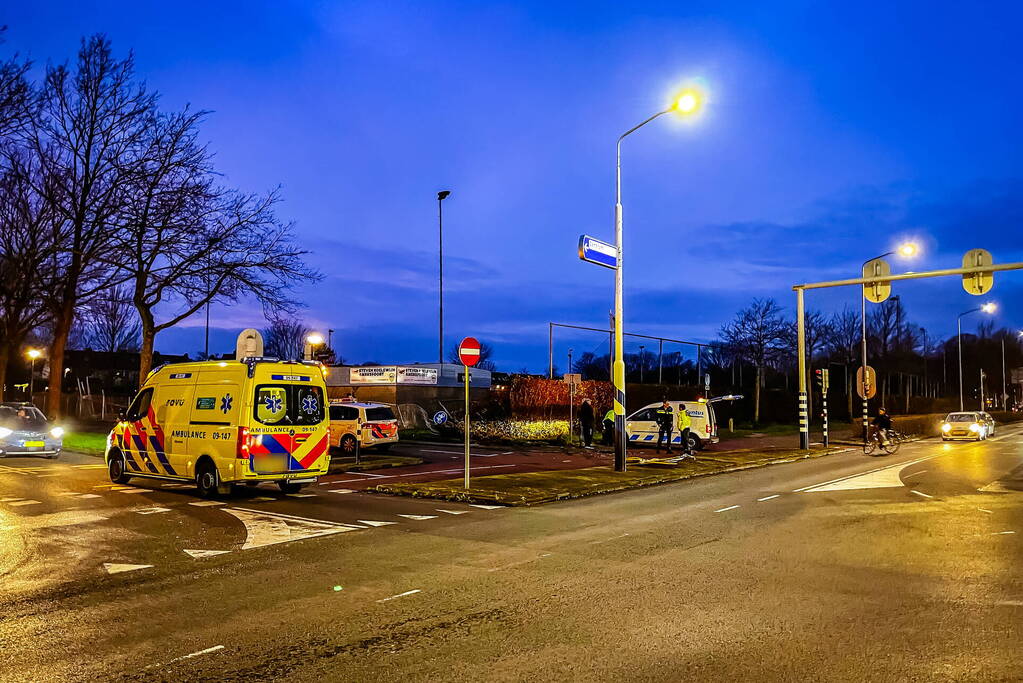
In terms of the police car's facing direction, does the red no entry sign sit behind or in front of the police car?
behind

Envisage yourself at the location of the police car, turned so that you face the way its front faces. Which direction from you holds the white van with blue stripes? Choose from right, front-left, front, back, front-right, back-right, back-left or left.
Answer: back-right

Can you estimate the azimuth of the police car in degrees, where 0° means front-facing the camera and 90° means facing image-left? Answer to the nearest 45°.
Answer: approximately 135°

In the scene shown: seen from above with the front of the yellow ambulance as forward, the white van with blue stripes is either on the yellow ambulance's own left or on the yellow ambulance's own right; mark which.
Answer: on the yellow ambulance's own right

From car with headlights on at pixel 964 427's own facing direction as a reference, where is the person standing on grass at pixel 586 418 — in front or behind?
in front

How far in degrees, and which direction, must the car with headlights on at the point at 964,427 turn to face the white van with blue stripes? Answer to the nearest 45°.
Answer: approximately 45° to its right

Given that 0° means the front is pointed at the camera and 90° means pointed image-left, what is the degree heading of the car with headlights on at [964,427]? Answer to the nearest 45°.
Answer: approximately 0°

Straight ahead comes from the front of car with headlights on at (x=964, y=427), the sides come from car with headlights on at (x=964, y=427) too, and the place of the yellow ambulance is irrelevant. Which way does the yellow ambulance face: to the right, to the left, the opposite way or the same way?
to the right

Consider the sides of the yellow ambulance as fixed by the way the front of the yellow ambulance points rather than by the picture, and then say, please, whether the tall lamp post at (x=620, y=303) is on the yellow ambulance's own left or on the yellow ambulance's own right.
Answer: on the yellow ambulance's own right

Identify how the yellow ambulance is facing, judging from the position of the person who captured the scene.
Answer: facing away from the viewer and to the left of the viewer
